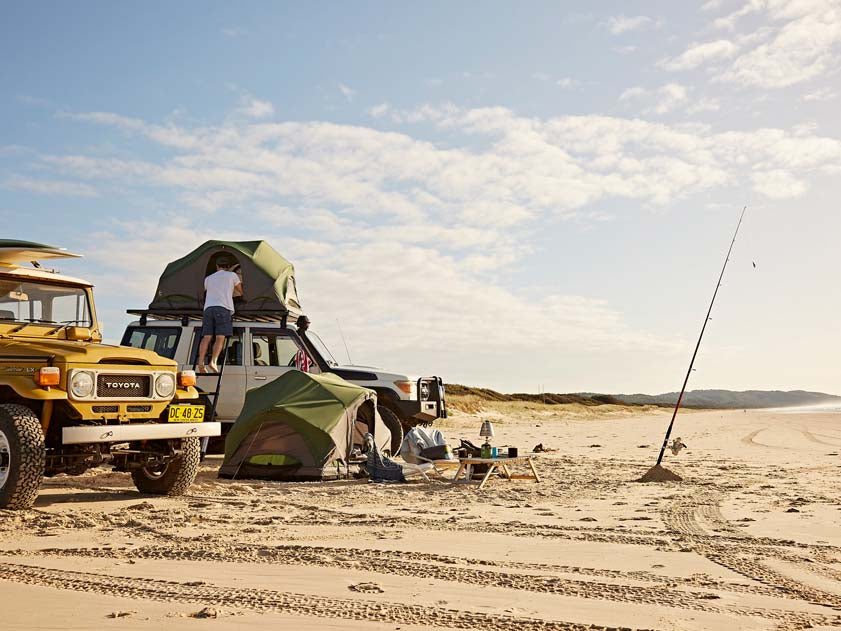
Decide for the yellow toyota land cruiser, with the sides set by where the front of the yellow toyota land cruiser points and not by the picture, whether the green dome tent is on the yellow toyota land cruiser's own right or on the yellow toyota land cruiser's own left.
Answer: on the yellow toyota land cruiser's own left

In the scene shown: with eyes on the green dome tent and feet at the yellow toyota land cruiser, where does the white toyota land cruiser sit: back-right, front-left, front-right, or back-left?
front-left

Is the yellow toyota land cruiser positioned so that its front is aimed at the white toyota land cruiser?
no

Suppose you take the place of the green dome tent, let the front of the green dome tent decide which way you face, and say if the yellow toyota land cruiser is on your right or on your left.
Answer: on your right

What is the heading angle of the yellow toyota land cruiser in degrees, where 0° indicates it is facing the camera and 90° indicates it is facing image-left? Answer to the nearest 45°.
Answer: approximately 315°

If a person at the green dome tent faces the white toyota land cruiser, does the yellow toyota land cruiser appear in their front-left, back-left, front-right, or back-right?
back-left

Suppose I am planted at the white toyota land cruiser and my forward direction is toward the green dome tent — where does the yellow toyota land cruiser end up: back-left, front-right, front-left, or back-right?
front-right

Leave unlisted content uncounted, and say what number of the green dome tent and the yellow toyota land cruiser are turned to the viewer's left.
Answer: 0

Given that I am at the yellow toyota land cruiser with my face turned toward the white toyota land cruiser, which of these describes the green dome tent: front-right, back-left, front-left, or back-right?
front-right
